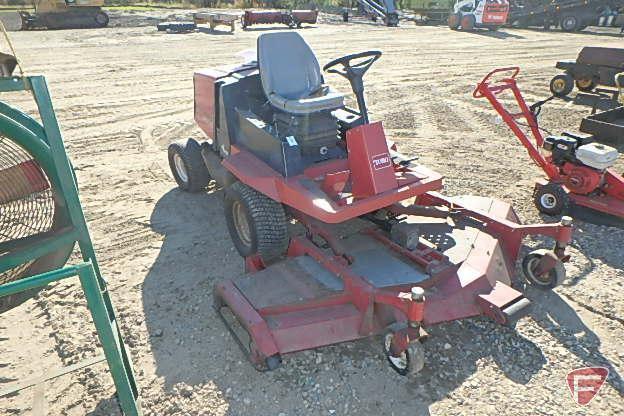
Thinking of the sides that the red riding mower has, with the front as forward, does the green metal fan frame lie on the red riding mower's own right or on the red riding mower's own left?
on the red riding mower's own right

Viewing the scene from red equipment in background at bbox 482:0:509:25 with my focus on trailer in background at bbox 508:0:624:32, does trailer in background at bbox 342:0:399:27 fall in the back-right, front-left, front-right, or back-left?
back-left

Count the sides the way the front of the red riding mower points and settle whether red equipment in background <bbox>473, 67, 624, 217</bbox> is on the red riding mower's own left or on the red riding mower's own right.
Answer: on the red riding mower's own left

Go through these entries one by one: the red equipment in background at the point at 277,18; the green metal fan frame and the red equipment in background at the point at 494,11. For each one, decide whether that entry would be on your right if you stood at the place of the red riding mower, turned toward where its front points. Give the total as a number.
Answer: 1

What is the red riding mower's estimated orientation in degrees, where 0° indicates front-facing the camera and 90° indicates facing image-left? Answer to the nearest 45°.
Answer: approximately 315°

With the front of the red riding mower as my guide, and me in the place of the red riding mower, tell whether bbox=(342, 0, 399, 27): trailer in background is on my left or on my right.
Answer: on my left

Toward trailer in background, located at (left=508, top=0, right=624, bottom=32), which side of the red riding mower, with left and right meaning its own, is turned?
left

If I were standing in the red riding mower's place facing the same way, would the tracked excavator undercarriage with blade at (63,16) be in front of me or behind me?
behind

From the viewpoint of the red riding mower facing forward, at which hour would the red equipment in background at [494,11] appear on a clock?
The red equipment in background is roughly at 8 o'clock from the red riding mower.

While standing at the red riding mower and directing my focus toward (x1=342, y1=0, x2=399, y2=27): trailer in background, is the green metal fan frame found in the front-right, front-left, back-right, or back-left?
back-left
